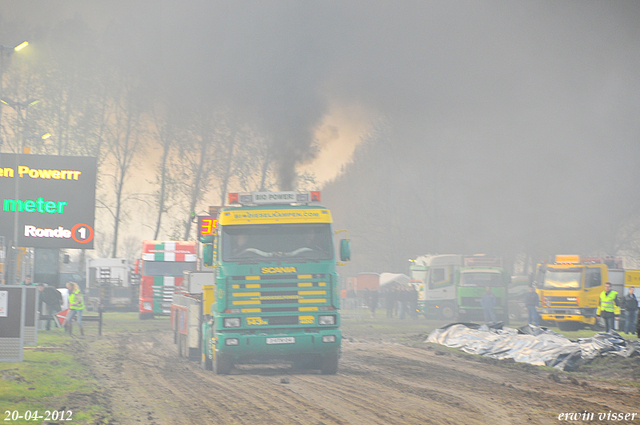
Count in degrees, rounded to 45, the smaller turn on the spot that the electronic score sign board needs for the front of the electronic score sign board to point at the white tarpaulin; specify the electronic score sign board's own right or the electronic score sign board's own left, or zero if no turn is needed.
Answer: approximately 45° to the electronic score sign board's own left

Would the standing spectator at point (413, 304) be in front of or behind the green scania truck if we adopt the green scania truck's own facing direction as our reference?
behind

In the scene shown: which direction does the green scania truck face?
toward the camera

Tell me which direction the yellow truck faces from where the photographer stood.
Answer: facing the viewer and to the left of the viewer

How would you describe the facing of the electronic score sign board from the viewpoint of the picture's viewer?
facing the viewer

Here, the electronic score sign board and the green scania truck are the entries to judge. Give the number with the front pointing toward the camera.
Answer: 2
